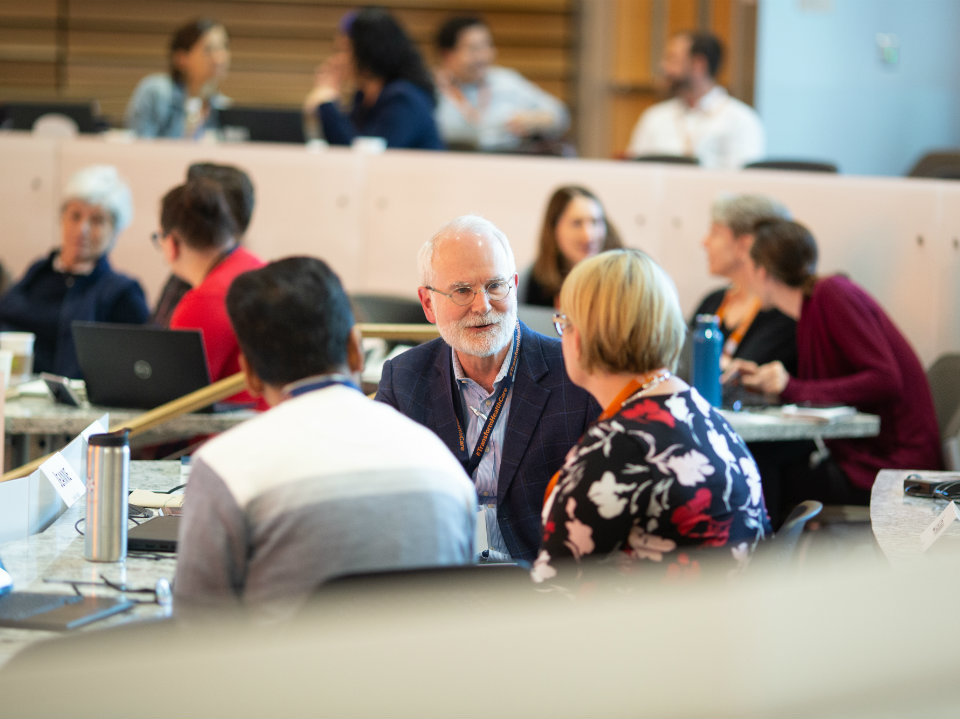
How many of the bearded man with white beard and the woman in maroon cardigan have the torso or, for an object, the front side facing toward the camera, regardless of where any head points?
1

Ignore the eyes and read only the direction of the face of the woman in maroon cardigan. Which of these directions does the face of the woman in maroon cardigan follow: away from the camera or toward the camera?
away from the camera

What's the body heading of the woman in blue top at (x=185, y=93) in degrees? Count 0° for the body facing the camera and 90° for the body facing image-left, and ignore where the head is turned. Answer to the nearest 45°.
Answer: approximately 315°

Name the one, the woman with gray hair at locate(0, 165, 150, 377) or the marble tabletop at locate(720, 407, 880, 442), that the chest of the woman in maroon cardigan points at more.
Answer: the woman with gray hair

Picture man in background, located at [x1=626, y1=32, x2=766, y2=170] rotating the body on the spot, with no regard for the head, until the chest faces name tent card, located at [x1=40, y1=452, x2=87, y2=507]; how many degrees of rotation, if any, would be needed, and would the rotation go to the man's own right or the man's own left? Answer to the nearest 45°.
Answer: approximately 45° to the man's own left

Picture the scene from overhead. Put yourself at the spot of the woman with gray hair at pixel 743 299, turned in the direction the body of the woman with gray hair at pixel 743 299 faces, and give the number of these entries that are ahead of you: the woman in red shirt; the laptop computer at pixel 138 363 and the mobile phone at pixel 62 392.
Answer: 3

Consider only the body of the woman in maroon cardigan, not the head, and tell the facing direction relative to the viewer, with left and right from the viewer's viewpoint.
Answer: facing to the left of the viewer

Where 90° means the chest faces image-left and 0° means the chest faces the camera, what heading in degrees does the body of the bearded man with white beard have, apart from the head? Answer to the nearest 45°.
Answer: approximately 0°
